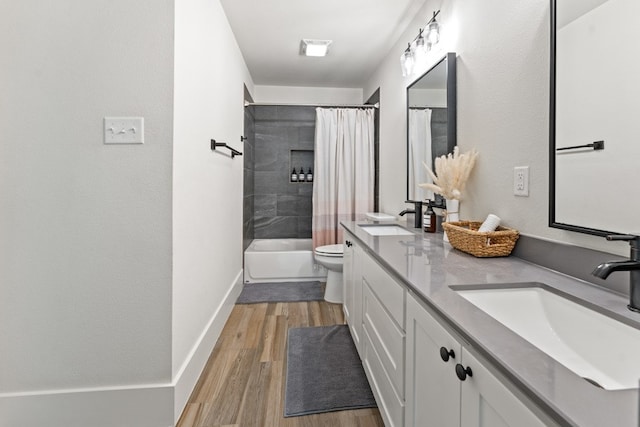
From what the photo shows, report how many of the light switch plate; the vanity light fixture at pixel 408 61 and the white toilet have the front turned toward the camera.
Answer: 1

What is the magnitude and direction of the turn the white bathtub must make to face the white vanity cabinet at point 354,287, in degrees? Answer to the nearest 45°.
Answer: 0° — it already faces it

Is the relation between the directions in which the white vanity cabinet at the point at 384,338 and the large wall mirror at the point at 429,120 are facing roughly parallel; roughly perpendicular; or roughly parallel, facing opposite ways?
roughly parallel

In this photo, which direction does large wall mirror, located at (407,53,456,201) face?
to the viewer's left

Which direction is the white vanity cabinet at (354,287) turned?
to the viewer's left

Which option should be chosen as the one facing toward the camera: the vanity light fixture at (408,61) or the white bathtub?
the white bathtub

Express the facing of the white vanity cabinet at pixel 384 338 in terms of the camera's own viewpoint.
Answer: facing to the left of the viewer

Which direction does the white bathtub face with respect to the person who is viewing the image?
facing the viewer

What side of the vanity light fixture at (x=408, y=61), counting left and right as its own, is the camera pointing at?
left

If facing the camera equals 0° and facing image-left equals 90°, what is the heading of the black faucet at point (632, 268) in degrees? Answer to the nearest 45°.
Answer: approximately 90°
